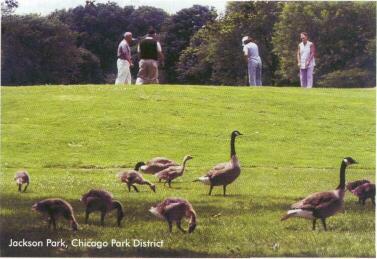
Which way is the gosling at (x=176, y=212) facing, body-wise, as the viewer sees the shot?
to the viewer's right

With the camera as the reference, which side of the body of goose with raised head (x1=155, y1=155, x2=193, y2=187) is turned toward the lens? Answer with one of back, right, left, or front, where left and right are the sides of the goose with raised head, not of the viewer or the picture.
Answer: right

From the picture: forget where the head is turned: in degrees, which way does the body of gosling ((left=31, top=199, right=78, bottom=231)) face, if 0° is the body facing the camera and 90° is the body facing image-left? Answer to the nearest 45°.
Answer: approximately 270°

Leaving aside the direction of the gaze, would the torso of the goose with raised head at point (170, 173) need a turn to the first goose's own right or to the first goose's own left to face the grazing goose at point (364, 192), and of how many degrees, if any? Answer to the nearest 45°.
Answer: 0° — it already faces it

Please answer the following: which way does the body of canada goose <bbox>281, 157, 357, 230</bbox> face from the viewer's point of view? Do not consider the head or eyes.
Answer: to the viewer's right
